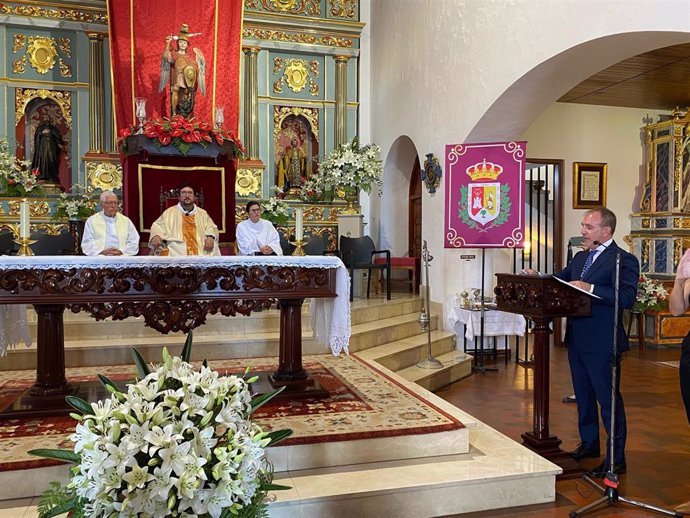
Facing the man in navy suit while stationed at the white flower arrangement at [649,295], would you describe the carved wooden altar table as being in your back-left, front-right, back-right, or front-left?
front-right

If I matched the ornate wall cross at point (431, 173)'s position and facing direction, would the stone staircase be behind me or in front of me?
in front

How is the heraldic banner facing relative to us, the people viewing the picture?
facing the viewer

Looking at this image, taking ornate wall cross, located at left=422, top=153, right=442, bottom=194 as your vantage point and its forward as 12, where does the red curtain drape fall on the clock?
The red curtain drape is roughly at 2 o'clock from the ornate wall cross.

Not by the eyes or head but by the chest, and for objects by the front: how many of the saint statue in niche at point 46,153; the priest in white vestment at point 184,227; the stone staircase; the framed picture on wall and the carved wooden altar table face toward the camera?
5

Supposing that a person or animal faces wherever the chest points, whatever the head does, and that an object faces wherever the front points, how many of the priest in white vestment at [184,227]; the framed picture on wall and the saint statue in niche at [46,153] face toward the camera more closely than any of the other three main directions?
3

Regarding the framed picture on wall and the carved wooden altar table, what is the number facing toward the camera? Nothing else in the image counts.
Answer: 2

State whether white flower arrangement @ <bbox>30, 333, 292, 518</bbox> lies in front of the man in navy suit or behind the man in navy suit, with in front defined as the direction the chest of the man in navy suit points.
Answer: in front

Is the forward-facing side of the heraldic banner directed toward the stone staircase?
no

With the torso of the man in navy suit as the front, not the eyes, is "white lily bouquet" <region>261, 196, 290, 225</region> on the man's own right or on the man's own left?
on the man's own right

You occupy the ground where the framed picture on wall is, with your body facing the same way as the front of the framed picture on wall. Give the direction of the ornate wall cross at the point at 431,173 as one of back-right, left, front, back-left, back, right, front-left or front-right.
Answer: front-right

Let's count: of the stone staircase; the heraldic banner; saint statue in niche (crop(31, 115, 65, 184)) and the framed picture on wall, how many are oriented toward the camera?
4

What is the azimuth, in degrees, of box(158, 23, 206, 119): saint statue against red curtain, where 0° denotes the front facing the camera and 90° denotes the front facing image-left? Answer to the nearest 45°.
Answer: approximately 0°

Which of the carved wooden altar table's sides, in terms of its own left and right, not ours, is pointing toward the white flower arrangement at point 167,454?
front

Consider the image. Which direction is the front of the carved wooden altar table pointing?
toward the camera

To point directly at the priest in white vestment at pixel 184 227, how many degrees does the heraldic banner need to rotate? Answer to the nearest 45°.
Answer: approximately 45° to its right

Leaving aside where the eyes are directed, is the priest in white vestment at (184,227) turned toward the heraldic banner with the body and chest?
no

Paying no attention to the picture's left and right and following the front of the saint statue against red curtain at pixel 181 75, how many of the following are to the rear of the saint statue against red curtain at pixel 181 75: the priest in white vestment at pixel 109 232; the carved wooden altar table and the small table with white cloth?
0

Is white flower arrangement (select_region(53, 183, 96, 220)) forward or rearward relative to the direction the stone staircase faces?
rearward

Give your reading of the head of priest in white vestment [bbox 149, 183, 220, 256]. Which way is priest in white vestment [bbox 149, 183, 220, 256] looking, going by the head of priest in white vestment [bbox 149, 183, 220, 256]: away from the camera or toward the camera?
toward the camera
